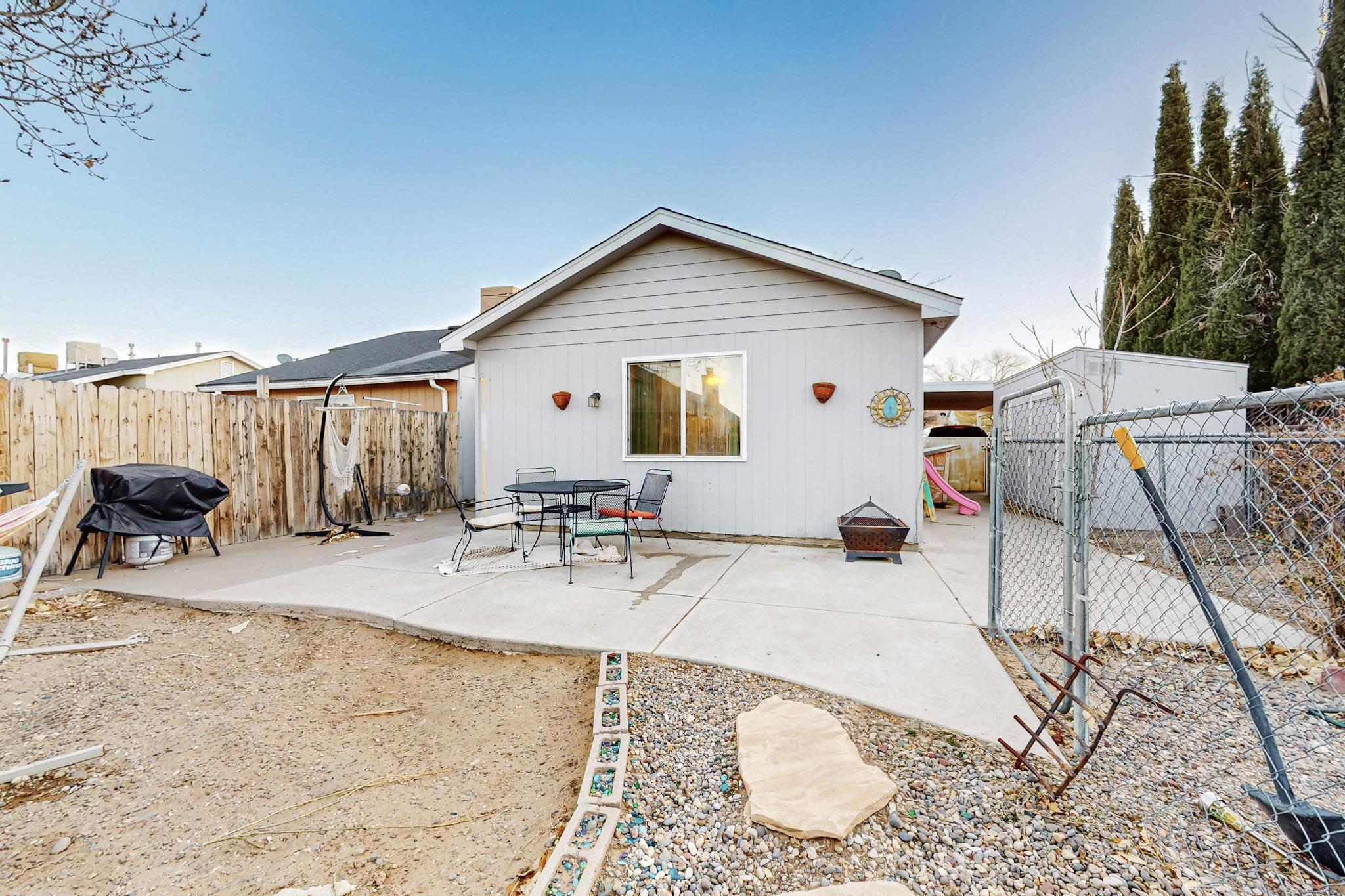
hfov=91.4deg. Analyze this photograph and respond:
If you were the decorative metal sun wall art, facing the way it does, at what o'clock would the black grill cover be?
The black grill cover is roughly at 2 o'clock from the decorative metal sun wall art.

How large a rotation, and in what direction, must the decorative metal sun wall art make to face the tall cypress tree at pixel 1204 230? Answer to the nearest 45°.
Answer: approximately 135° to its left

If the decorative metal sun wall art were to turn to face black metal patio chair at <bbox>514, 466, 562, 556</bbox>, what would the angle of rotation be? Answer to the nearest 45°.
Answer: approximately 90° to its right

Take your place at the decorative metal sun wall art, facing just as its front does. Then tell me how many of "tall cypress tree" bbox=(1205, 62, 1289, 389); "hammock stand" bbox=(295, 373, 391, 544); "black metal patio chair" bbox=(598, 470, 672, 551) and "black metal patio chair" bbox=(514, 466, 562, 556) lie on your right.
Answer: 3

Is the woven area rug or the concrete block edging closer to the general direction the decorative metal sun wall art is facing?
the concrete block edging

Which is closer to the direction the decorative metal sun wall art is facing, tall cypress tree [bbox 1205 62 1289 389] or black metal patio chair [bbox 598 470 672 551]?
the black metal patio chair

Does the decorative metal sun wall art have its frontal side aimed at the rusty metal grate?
yes

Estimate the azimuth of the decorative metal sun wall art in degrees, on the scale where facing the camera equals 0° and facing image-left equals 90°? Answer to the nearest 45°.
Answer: approximately 0°

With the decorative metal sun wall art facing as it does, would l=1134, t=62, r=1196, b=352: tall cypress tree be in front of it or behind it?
behind

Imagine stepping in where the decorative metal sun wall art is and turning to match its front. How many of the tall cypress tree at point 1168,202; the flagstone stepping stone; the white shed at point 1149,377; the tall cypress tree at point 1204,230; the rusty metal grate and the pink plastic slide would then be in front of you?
2

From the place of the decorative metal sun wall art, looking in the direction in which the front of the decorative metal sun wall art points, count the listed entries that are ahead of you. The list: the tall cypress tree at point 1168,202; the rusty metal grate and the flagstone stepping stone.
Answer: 2

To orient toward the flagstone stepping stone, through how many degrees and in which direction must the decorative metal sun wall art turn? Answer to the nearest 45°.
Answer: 0° — it already faces it

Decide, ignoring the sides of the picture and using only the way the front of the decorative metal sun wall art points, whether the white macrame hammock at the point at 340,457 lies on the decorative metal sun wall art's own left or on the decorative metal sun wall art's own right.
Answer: on the decorative metal sun wall art's own right
